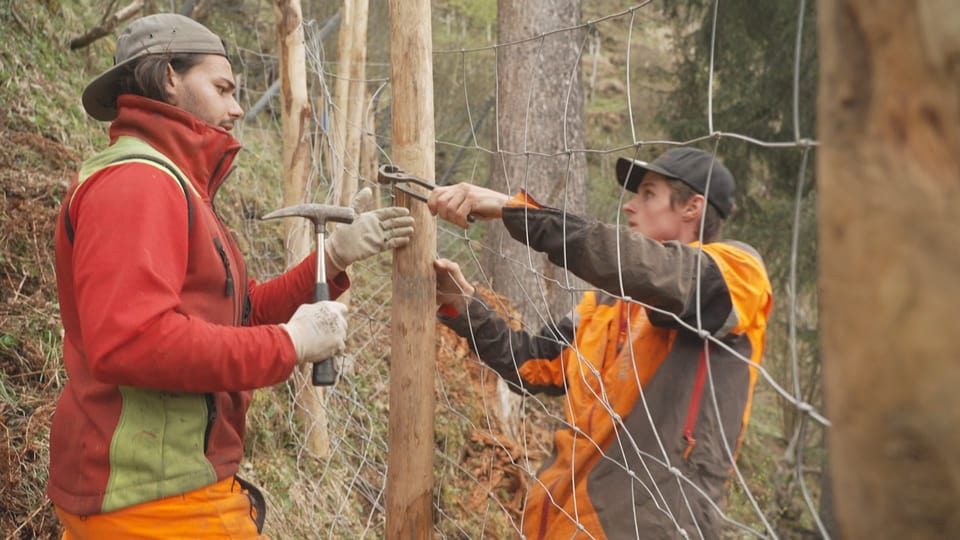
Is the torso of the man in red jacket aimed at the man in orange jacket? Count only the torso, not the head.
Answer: yes

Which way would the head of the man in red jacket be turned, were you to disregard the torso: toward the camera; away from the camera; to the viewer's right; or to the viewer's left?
to the viewer's right

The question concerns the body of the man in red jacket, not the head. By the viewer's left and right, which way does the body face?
facing to the right of the viewer

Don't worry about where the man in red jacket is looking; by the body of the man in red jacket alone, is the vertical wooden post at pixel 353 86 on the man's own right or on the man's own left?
on the man's own left

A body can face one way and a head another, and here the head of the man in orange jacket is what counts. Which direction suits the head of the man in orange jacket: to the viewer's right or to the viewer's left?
to the viewer's left

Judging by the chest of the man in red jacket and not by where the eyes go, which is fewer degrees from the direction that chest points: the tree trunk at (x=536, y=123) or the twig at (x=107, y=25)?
the tree trunk

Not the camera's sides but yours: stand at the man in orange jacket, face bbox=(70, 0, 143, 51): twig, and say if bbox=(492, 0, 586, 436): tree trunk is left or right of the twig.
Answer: right

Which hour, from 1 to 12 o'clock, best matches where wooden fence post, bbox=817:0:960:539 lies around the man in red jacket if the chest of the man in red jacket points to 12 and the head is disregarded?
The wooden fence post is roughly at 2 o'clock from the man in red jacket.

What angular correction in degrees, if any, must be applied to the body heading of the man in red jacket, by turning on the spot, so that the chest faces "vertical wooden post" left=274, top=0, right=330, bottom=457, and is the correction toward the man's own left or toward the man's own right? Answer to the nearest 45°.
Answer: approximately 90° to the man's own left
